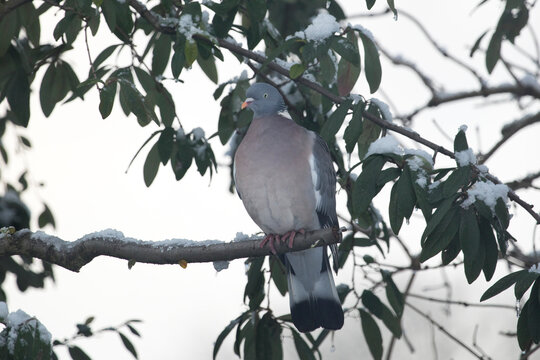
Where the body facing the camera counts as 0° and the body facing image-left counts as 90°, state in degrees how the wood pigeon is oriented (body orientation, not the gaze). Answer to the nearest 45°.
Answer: approximately 45°
